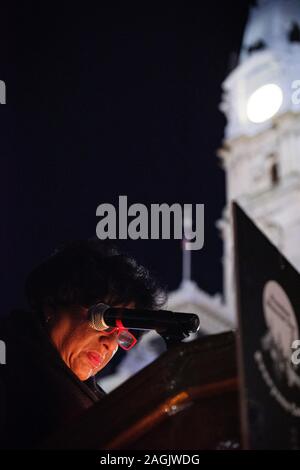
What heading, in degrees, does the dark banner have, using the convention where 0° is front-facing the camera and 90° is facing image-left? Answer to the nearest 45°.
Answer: approximately 315°

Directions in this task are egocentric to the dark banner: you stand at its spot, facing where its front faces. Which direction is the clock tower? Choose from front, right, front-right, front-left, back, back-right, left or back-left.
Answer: back-left
